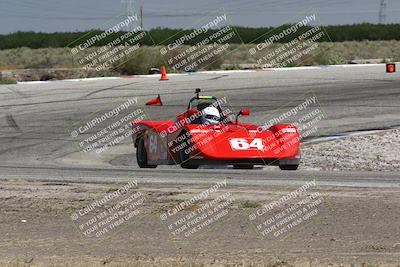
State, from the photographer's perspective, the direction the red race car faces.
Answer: facing the viewer and to the right of the viewer
